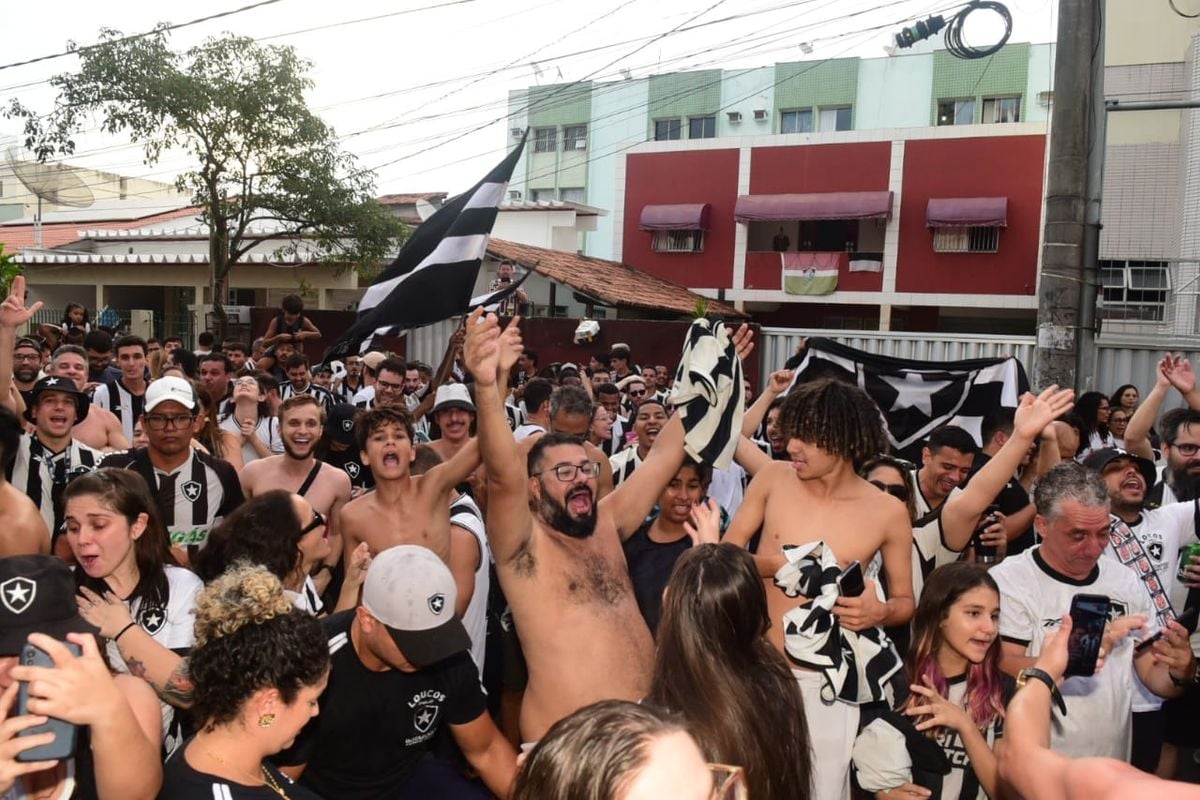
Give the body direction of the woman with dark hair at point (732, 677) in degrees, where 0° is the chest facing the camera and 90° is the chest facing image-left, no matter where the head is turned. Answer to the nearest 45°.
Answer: approximately 180°

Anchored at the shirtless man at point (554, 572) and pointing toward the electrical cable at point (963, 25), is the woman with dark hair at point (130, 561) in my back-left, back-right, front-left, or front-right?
back-left

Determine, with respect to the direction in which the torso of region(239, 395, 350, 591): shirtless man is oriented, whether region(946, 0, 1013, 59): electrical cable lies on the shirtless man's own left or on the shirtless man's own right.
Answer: on the shirtless man's own left

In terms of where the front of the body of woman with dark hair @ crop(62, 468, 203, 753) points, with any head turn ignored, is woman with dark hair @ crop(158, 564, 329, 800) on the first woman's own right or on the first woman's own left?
on the first woman's own left

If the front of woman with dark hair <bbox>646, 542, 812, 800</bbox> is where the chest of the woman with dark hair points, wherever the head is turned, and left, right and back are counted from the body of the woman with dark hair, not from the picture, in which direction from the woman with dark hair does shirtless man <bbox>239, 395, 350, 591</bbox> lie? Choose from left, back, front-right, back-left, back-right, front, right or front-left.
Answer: front-left

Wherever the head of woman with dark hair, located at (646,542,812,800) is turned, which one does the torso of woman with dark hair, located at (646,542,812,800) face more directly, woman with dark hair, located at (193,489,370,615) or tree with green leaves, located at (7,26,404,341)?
the tree with green leaves

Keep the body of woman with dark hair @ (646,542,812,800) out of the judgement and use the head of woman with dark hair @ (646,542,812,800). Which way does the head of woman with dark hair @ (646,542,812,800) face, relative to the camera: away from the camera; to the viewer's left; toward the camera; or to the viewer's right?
away from the camera

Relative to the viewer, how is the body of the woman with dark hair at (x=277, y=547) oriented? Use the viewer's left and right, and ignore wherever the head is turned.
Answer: facing to the right of the viewer

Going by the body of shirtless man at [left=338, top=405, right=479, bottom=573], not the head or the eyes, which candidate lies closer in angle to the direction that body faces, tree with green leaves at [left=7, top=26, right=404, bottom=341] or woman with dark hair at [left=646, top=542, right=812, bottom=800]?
the woman with dark hair

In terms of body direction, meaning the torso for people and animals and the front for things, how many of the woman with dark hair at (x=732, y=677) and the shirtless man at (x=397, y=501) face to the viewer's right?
0
